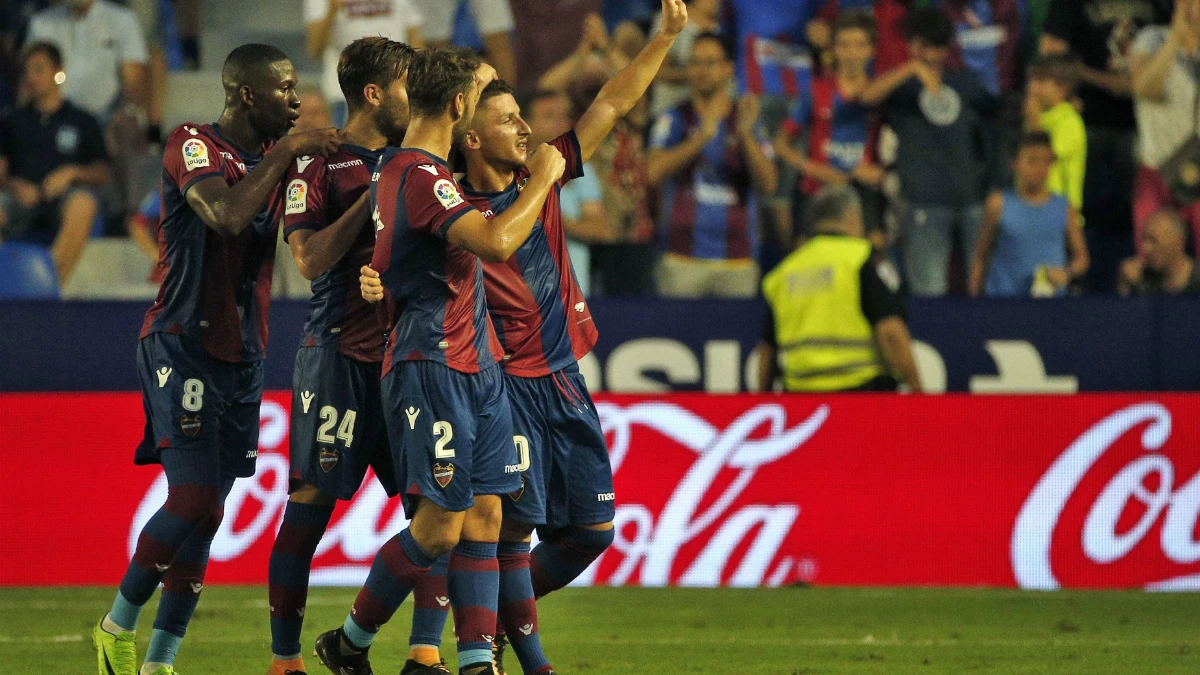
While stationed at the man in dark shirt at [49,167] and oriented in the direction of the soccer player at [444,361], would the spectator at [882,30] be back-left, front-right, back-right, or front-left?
front-left

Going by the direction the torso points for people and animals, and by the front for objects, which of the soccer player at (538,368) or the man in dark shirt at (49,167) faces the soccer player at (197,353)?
the man in dark shirt

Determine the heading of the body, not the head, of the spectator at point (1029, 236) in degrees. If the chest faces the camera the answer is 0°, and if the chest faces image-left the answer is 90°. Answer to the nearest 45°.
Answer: approximately 0°

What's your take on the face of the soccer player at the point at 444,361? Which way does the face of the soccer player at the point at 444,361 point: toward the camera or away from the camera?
away from the camera

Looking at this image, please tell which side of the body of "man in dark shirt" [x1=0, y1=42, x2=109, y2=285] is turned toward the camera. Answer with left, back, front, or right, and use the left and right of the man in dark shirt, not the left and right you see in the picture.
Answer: front

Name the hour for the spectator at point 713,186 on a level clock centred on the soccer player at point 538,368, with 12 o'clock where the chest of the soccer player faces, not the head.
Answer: The spectator is roughly at 8 o'clock from the soccer player.

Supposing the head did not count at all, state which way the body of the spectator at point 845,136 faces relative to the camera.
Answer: toward the camera

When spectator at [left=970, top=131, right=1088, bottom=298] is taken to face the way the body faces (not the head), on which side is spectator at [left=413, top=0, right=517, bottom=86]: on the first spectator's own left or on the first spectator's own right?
on the first spectator's own right

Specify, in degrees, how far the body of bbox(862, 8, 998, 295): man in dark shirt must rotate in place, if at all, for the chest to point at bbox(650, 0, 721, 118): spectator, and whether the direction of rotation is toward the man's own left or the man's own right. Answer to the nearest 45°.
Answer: approximately 90° to the man's own right

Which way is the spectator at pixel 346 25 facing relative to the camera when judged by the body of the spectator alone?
toward the camera

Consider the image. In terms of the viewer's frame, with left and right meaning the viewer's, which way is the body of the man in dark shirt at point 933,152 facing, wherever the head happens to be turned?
facing the viewer
